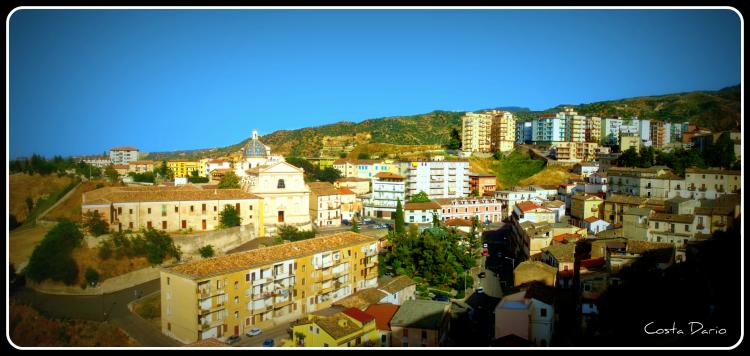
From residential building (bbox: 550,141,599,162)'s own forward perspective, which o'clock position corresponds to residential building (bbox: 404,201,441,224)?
residential building (bbox: 404,201,441,224) is roughly at 1 o'clock from residential building (bbox: 550,141,599,162).

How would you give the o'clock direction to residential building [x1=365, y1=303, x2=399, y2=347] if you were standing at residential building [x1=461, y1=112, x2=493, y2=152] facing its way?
residential building [x1=365, y1=303, x2=399, y2=347] is roughly at 12 o'clock from residential building [x1=461, y1=112, x2=493, y2=152].

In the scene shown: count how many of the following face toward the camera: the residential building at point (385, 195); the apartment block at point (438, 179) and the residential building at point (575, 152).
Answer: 3

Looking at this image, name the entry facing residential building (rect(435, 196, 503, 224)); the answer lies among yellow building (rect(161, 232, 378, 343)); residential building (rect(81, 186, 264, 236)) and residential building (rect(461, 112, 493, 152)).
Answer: residential building (rect(461, 112, 493, 152))

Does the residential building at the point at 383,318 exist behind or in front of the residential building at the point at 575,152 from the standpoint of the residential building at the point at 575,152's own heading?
in front

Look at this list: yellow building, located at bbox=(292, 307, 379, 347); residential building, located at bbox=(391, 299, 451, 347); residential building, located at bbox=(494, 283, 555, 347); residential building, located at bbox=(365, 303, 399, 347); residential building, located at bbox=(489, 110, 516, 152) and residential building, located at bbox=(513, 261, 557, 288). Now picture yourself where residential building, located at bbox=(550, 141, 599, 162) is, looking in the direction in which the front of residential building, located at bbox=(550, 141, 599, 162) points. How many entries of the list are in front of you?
5

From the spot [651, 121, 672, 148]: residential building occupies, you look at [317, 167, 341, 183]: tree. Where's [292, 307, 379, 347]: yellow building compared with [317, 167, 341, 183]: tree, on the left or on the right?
left

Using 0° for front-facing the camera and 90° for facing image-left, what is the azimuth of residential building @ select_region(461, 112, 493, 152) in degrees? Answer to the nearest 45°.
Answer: approximately 0°

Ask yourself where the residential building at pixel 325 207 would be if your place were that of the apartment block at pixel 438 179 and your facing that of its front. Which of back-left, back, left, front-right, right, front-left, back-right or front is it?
front-right

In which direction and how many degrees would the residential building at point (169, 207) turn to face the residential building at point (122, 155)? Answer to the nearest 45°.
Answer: approximately 180°

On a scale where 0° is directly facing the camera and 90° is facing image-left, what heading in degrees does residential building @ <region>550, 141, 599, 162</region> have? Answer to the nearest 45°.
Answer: approximately 0°

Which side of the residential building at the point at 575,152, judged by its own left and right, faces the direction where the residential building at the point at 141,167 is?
right

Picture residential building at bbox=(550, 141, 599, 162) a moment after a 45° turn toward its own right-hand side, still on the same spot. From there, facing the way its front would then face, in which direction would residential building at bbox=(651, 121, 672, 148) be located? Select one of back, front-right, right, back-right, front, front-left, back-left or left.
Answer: back
